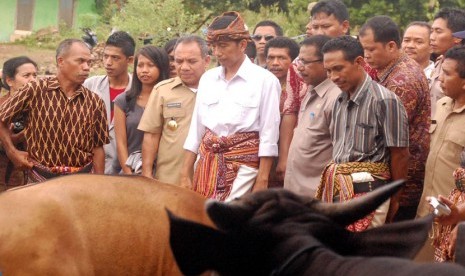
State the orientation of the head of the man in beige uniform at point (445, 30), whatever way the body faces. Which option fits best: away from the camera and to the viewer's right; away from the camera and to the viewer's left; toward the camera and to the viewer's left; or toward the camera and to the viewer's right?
toward the camera and to the viewer's left

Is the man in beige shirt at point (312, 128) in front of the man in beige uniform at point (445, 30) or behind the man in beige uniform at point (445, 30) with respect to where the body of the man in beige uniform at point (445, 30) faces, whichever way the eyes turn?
in front

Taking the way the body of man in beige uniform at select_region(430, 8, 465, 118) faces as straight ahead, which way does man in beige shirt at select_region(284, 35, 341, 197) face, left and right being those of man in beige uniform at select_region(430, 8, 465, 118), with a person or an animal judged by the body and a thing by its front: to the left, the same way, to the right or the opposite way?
the same way

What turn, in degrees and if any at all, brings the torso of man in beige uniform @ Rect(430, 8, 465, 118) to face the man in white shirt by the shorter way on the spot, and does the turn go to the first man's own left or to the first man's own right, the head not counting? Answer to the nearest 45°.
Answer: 0° — they already face them

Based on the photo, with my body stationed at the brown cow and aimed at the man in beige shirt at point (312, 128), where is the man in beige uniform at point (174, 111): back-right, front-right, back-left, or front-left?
front-left

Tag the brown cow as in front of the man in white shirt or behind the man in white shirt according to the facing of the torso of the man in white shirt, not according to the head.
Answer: in front

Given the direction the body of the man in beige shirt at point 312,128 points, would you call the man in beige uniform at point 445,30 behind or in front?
behind

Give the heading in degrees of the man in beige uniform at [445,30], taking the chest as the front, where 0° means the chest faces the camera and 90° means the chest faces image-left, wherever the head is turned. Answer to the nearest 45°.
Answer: approximately 45°

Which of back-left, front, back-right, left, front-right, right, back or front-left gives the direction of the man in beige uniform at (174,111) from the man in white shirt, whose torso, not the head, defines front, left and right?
right

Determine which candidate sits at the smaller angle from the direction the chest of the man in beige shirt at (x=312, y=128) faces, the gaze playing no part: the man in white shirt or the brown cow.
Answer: the brown cow

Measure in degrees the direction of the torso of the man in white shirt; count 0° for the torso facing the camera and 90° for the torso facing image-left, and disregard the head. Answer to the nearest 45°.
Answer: approximately 45°

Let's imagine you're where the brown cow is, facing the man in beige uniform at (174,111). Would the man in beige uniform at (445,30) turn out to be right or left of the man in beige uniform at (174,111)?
right

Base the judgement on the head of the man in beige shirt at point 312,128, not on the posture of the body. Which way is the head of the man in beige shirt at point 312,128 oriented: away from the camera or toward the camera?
toward the camera

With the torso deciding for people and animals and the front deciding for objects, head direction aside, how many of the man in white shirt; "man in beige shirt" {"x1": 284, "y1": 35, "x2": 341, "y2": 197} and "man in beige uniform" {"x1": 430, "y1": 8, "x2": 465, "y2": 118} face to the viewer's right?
0

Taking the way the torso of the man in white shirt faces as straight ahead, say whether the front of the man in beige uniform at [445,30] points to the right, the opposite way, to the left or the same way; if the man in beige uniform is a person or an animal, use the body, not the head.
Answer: the same way

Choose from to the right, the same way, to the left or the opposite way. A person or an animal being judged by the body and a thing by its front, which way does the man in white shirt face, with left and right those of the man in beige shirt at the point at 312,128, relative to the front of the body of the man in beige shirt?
the same way

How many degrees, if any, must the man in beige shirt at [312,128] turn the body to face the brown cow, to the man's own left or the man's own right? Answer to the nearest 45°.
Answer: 0° — they already face it
